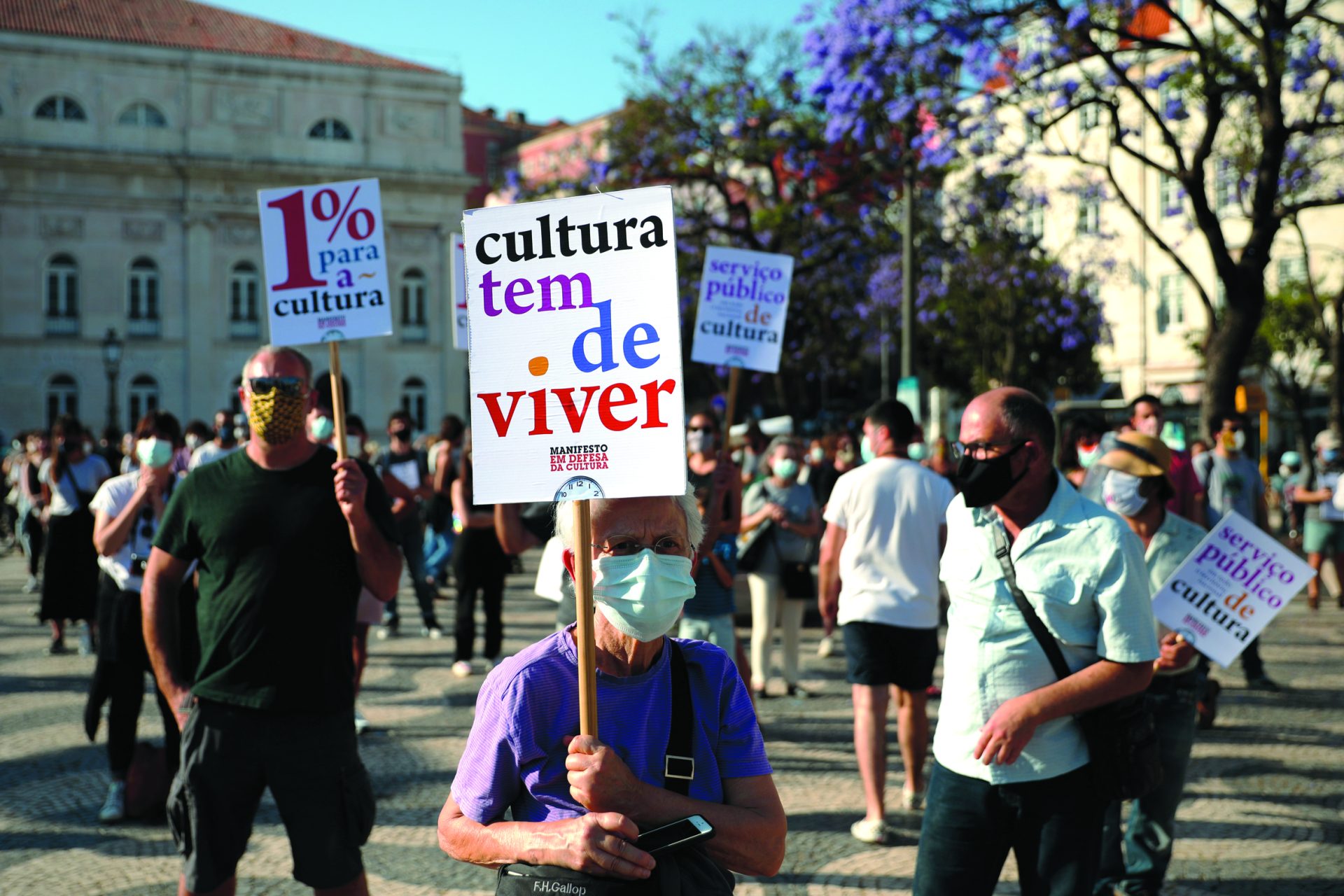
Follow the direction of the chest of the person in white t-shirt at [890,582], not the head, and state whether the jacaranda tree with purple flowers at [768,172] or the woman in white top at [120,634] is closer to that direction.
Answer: the jacaranda tree with purple flowers

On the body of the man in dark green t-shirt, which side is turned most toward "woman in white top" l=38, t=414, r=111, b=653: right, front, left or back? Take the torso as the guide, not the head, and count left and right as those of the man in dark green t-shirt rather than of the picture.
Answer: back

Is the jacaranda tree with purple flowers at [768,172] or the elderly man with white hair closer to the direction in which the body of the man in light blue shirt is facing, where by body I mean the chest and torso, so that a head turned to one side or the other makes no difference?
the elderly man with white hair

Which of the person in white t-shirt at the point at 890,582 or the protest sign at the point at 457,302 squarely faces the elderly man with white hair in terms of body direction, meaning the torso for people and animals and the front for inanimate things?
the protest sign

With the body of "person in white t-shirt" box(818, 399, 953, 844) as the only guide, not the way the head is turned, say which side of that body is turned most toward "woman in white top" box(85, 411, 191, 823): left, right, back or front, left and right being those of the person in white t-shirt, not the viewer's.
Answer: left

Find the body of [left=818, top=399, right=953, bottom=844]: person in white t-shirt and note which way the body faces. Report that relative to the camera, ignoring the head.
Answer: away from the camera

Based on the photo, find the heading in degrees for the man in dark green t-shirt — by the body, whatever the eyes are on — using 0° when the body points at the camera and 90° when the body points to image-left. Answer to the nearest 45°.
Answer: approximately 0°

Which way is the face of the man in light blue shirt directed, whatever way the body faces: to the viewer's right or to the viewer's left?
to the viewer's left

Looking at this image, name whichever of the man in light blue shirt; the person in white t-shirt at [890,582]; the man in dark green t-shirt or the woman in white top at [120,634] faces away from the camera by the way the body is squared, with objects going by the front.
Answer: the person in white t-shirt

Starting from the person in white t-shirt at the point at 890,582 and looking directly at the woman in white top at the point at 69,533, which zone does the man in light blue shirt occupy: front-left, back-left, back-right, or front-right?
back-left

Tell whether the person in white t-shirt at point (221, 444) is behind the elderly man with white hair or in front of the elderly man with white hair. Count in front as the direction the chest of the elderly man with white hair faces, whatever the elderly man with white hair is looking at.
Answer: behind

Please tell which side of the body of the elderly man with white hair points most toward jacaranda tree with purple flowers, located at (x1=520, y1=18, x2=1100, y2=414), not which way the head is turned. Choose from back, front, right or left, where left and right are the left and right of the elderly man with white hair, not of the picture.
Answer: back
